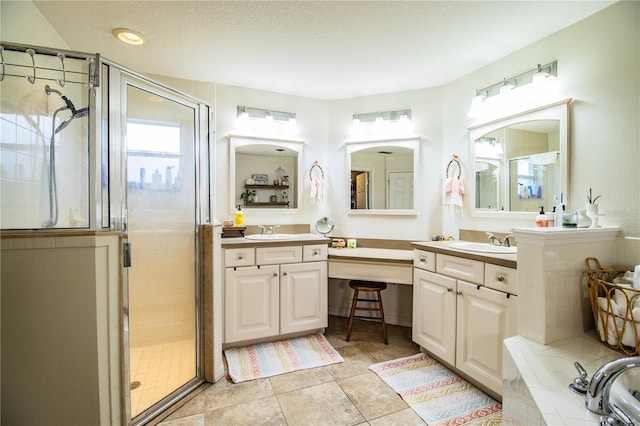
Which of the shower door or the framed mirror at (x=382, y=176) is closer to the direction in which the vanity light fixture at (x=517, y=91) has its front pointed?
the shower door

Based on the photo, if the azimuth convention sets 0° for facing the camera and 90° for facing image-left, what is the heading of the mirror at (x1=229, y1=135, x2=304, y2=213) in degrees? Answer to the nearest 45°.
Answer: approximately 0°

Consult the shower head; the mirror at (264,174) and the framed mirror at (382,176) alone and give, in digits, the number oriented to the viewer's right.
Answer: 1

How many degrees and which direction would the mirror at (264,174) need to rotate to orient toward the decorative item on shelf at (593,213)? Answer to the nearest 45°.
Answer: approximately 45° to its left

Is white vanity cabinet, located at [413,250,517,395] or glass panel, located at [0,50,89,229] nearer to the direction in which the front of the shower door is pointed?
the white vanity cabinet

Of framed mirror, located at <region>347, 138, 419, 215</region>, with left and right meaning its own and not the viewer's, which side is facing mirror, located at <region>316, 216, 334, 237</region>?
right

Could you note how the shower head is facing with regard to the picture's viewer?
facing to the right of the viewer

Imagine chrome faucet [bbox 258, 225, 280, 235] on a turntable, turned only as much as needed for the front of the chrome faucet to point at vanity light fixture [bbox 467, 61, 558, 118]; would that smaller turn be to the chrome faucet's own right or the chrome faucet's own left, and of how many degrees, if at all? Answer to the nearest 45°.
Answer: approximately 45° to the chrome faucet's own left

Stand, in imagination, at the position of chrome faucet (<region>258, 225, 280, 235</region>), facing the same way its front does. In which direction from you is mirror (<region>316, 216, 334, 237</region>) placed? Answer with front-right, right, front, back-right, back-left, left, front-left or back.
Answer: left
